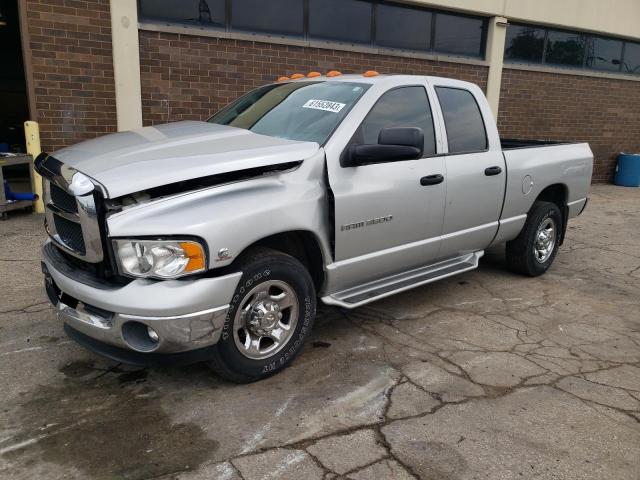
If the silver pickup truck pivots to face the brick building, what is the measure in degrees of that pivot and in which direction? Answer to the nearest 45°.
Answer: approximately 135° to its right

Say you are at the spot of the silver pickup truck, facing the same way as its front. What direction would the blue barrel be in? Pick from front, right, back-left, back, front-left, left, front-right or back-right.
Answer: back

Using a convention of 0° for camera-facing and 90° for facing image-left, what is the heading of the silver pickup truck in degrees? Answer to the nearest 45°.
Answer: approximately 45°

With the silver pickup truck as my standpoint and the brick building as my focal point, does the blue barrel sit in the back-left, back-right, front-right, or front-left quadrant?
front-right
